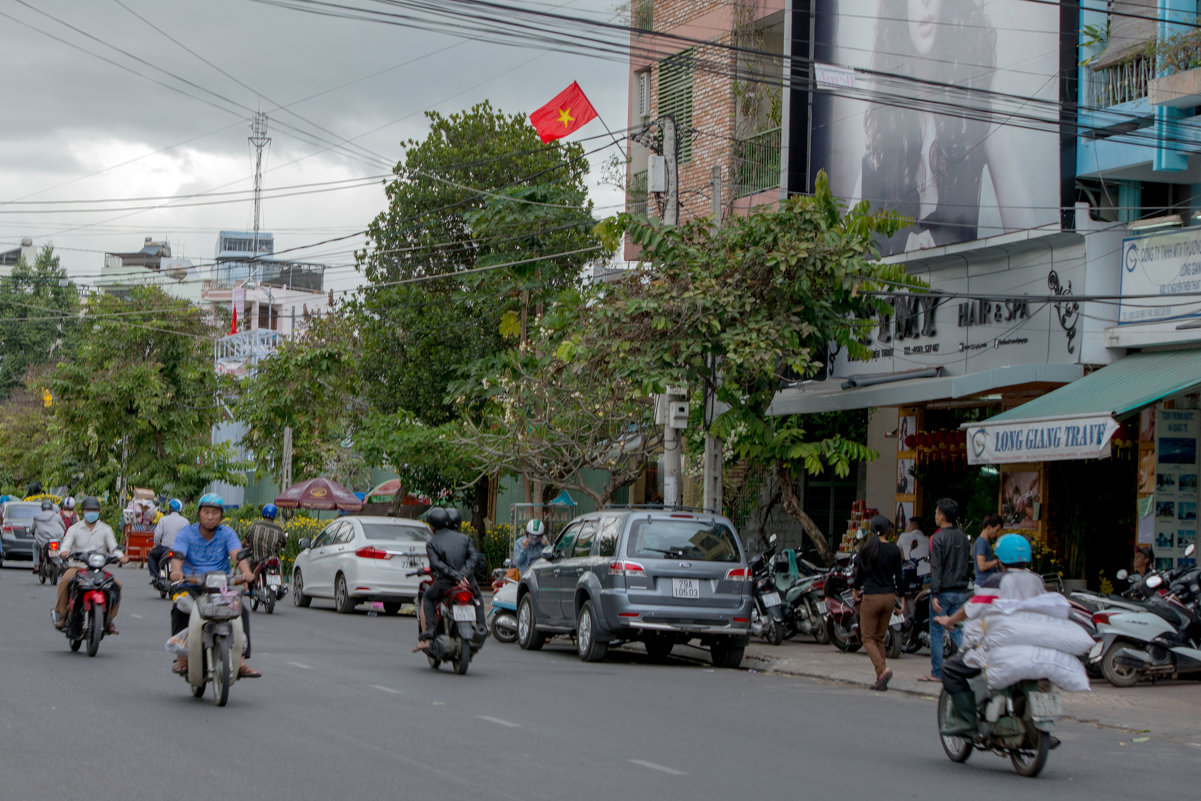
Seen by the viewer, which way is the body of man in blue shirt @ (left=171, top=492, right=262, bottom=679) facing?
toward the camera

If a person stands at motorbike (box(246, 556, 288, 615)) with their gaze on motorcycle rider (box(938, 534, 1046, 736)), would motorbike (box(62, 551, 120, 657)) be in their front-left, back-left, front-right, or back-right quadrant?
front-right

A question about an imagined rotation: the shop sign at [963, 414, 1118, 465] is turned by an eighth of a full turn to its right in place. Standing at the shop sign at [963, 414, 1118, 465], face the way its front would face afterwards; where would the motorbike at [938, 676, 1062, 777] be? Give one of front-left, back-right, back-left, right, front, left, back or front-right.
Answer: left

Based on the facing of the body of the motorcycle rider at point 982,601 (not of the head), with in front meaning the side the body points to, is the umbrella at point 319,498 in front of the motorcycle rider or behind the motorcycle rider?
in front

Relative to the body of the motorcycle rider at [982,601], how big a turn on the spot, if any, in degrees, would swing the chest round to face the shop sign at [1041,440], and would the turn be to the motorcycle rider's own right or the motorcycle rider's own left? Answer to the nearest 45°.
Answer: approximately 45° to the motorcycle rider's own right

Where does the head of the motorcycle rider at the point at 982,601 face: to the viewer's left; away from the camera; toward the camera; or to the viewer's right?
away from the camera

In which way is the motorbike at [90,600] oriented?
toward the camera

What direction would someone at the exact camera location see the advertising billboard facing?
facing the viewer and to the left of the viewer

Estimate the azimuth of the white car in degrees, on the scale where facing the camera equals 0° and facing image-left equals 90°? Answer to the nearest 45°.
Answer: approximately 135°

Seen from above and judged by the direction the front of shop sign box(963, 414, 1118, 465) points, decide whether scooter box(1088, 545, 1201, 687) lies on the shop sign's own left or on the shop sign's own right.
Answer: on the shop sign's own left

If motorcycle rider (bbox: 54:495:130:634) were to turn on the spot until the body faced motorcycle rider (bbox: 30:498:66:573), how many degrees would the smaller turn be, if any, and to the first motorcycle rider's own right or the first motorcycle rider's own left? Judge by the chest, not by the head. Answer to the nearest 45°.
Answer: approximately 180°
